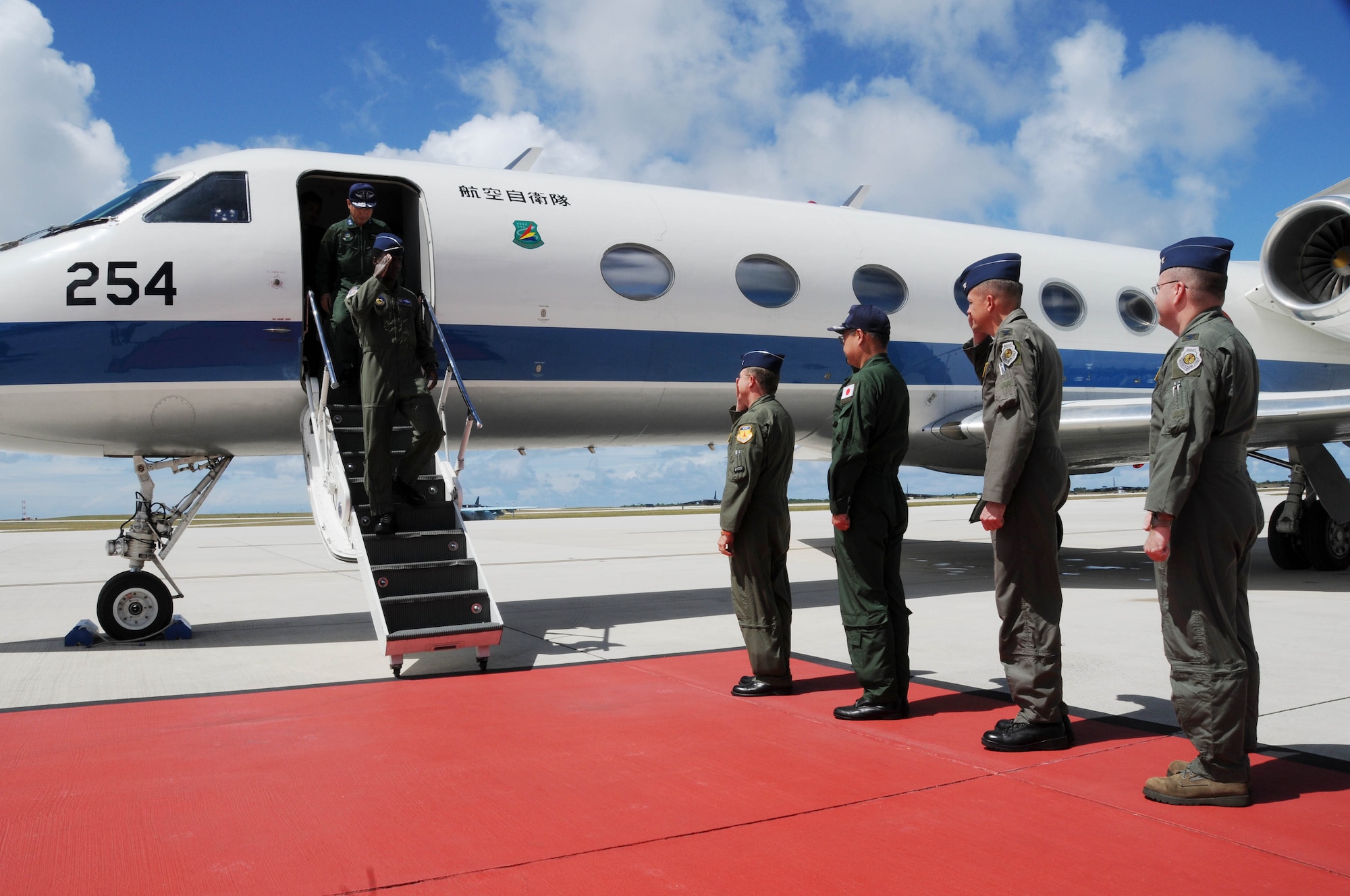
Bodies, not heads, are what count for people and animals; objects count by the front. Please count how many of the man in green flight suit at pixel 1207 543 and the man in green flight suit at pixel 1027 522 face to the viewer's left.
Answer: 2

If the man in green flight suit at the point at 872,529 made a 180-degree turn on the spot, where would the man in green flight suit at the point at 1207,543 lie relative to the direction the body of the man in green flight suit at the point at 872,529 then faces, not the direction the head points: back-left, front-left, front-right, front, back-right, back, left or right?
front-right

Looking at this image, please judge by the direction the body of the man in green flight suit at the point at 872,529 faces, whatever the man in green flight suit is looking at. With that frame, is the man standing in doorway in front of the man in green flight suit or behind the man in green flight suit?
in front

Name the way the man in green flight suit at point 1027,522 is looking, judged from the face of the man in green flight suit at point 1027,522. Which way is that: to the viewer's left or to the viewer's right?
to the viewer's left

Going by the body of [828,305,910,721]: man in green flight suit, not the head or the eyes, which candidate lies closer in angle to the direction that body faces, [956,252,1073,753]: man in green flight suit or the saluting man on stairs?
the saluting man on stairs

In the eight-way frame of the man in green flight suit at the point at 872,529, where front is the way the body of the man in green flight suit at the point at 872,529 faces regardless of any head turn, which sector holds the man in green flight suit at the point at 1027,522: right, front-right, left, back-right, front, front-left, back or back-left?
back-left

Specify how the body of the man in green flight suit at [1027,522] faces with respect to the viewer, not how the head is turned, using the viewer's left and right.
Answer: facing to the left of the viewer

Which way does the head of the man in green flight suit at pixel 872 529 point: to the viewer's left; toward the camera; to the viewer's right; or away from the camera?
to the viewer's left

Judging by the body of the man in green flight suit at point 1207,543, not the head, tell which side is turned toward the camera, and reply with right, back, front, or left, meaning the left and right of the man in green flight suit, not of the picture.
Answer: left

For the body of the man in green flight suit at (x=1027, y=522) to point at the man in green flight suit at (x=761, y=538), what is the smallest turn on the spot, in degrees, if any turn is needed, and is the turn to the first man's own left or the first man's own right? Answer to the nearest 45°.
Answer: approximately 45° to the first man's own right

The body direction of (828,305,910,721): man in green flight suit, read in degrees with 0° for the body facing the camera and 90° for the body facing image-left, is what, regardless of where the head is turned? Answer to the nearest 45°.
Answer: approximately 90°
